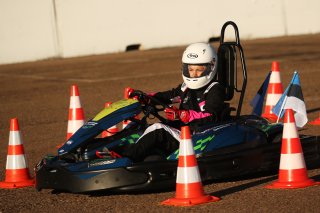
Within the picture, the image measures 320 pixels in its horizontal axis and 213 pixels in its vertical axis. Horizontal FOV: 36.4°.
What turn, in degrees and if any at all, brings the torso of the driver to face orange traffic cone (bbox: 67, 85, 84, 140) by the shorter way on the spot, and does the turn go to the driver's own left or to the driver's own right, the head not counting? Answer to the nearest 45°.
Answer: approximately 90° to the driver's own right

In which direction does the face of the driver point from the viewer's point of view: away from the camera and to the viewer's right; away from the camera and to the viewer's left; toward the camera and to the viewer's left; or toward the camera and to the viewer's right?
toward the camera and to the viewer's left

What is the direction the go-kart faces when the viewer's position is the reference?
facing the viewer and to the left of the viewer

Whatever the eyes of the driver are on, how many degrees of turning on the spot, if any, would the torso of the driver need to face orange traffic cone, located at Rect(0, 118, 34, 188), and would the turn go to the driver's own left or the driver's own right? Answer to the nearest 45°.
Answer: approximately 45° to the driver's own right

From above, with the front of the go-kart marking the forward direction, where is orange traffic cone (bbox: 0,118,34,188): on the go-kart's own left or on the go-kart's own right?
on the go-kart's own right

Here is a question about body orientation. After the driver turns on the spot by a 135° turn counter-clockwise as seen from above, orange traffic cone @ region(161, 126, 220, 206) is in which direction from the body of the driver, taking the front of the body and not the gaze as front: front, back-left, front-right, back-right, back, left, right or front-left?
right

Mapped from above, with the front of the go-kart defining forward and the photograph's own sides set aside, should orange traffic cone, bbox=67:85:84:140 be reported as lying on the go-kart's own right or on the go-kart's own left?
on the go-kart's own right

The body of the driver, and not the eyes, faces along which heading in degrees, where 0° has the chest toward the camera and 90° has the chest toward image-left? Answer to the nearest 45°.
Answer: approximately 45°
